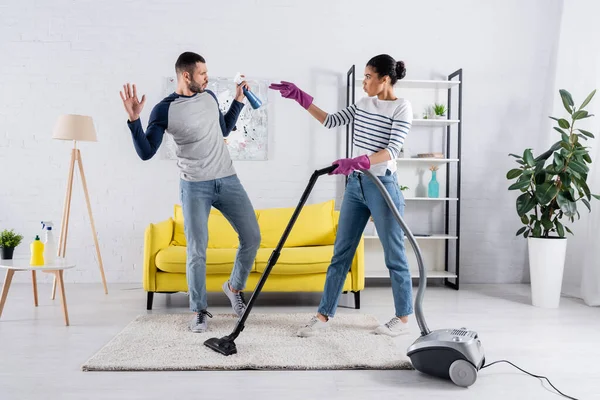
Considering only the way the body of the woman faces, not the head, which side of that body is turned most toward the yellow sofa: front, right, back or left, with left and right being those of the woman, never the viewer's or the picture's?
right

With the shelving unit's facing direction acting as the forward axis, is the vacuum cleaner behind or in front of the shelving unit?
in front

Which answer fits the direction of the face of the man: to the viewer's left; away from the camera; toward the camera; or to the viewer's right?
to the viewer's right

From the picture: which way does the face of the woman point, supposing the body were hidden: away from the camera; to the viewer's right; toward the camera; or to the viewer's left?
to the viewer's left

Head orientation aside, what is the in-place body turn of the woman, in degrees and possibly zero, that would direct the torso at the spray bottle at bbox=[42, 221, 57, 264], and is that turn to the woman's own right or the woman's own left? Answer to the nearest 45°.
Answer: approximately 45° to the woman's own right

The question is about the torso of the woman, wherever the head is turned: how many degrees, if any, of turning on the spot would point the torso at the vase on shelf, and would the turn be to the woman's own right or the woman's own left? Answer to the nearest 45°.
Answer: approximately 135° to the woman's own right

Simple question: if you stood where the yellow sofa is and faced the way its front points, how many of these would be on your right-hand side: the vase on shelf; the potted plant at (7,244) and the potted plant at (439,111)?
1

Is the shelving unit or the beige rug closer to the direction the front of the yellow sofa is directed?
the beige rug

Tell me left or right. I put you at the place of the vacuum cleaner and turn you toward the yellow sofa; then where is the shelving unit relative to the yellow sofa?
right

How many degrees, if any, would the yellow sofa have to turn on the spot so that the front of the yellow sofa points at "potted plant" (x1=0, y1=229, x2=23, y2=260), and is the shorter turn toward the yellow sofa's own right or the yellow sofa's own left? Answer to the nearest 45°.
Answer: approximately 90° to the yellow sofa's own right

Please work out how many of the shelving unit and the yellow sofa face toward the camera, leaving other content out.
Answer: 2

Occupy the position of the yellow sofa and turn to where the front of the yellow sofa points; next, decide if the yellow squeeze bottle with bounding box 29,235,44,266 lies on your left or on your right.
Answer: on your right

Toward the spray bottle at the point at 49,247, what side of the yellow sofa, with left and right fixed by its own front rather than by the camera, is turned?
right
